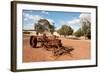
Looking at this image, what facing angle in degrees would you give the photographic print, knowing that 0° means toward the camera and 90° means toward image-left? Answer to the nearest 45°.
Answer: approximately 315°
